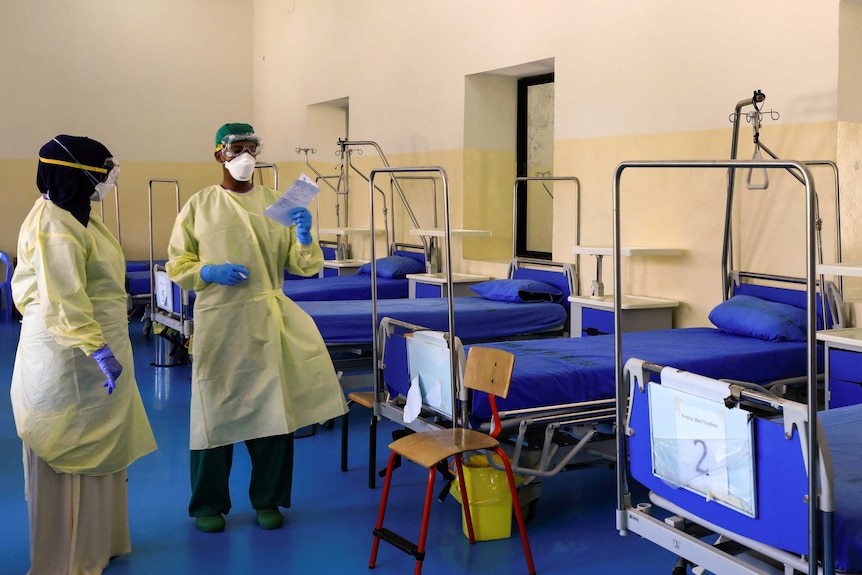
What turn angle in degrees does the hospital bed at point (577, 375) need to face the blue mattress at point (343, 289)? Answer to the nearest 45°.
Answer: approximately 90° to its right

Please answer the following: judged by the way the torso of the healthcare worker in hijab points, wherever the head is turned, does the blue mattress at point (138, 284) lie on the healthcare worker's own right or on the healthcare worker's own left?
on the healthcare worker's own left

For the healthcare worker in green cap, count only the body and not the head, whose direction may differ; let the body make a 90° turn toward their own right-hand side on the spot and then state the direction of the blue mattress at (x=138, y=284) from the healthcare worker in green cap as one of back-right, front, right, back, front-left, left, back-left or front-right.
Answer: right

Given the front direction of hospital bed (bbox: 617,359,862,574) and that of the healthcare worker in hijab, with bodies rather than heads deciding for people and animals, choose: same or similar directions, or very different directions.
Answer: very different directions

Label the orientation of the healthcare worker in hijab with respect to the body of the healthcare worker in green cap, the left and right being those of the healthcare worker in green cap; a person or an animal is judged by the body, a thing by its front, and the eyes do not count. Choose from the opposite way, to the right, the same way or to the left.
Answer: to the left

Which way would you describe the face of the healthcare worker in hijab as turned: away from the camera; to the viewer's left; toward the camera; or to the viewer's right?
to the viewer's right

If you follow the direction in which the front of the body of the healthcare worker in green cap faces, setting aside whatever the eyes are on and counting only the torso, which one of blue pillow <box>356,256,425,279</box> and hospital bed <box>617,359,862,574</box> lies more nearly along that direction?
the hospital bed

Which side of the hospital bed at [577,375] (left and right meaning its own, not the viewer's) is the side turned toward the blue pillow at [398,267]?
right

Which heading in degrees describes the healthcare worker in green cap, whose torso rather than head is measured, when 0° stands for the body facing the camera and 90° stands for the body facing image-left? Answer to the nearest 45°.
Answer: approximately 0°

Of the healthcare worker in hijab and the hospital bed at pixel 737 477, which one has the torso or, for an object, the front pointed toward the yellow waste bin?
the healthcare worker in hijab

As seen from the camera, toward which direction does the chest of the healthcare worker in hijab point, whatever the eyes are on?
to the viewer's right

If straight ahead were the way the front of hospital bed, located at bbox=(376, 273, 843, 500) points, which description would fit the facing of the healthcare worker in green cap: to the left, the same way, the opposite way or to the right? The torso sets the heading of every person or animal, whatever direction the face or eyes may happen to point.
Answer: to the left

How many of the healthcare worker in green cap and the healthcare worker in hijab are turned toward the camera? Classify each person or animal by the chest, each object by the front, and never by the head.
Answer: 1
